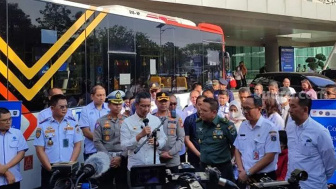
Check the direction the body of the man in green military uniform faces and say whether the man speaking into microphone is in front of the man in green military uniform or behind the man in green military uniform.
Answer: in front

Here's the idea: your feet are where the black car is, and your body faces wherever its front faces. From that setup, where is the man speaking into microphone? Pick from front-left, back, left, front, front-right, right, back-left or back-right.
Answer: front-right

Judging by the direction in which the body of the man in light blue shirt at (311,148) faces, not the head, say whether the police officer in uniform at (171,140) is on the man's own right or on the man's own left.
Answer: on the man's own right

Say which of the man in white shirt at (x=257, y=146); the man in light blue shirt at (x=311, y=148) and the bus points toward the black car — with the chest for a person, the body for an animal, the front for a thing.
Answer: the bus

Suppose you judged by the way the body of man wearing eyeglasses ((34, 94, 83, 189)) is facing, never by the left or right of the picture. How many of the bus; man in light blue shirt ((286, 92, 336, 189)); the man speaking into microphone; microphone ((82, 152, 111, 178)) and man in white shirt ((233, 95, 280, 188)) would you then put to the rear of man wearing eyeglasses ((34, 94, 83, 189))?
1

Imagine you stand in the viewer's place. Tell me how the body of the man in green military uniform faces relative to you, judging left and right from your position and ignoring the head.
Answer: facing the viewer and to the left of the viewer

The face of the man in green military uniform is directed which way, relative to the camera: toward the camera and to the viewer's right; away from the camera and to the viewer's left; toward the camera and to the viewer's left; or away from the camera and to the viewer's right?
toward the camera and to the viewer's left

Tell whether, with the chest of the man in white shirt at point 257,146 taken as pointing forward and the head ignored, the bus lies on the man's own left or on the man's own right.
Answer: on the man's own right

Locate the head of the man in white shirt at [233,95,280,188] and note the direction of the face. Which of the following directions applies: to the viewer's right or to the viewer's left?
to the viewer's left

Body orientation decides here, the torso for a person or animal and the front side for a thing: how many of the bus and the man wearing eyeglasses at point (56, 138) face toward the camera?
1

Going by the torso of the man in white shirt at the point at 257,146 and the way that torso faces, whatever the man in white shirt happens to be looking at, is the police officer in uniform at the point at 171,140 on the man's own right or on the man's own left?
on the man's own right

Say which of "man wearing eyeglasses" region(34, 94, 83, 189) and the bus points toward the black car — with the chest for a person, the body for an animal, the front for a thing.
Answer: the bus

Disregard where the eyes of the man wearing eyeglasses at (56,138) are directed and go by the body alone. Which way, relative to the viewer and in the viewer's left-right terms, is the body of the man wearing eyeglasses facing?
facing the viewer

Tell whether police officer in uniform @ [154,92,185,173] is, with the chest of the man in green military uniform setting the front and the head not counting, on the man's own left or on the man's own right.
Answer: on the man's own right

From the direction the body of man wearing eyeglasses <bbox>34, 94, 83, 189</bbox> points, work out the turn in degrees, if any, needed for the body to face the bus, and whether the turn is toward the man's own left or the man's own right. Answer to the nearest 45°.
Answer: approximately 180°

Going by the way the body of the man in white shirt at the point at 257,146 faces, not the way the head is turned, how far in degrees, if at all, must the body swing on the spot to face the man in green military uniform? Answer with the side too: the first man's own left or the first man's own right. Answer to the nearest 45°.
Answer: approximately 90° to the first man's own right
